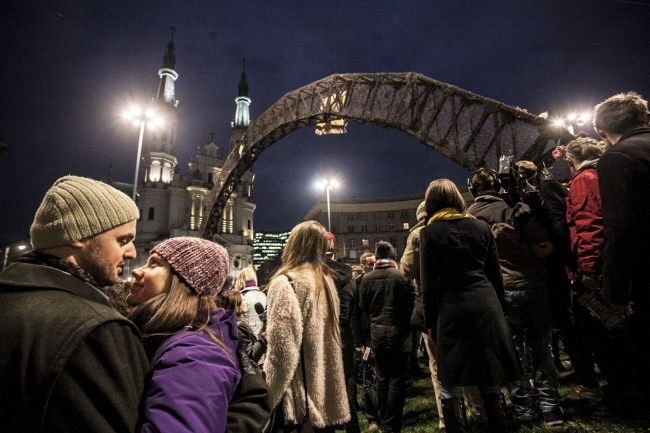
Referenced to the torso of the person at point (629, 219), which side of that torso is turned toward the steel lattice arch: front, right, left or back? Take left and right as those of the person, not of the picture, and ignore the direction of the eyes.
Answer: front

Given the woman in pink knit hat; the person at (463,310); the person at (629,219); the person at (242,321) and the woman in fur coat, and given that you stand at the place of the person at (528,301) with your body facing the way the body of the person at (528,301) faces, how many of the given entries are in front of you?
0

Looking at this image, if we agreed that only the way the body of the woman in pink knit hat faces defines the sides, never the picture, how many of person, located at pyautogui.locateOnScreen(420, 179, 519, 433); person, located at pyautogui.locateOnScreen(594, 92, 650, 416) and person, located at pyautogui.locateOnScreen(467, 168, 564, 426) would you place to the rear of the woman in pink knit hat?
3

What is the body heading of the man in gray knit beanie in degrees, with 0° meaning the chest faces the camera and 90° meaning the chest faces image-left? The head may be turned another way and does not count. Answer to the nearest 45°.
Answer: approximately 225°

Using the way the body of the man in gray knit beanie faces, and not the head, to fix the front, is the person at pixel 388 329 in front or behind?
in front

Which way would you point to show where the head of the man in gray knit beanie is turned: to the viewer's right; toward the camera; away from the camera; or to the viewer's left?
to the viewer's right

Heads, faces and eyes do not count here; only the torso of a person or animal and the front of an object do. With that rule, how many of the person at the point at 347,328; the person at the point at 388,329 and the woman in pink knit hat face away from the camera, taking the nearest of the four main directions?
2

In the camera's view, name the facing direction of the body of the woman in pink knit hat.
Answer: to the viewer's left

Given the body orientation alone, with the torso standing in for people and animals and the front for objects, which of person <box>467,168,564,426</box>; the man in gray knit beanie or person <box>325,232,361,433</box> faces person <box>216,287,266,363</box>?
the man in gray knit beanie

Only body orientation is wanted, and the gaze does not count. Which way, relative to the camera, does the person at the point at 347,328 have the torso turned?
away from the camera

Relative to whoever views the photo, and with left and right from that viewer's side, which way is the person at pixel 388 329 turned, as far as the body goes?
facing away from the viewer

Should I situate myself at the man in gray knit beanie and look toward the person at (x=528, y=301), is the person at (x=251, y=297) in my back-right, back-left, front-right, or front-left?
front-left

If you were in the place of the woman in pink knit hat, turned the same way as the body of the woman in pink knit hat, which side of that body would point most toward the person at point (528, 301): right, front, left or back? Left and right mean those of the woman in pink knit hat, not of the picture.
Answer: back

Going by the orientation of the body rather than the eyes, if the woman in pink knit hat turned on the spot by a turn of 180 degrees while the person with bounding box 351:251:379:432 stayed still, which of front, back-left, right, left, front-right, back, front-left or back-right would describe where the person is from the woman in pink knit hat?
front-left

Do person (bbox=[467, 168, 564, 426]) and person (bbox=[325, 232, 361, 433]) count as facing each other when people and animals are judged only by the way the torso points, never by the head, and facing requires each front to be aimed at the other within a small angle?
no

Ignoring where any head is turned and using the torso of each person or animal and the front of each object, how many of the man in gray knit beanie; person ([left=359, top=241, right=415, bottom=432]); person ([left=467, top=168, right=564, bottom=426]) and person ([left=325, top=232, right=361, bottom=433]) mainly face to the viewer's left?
0

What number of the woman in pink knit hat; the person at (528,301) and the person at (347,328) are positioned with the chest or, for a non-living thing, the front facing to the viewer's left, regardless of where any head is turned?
1

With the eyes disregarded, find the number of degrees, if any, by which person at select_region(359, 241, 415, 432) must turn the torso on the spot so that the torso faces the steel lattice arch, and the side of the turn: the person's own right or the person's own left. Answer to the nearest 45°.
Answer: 0° — they already face it

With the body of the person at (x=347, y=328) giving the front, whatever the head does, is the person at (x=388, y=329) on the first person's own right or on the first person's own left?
on the first person's own right

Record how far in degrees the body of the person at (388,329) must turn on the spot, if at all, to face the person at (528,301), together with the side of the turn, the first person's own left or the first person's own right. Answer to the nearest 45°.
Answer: approximately 90° to the first person's own right
